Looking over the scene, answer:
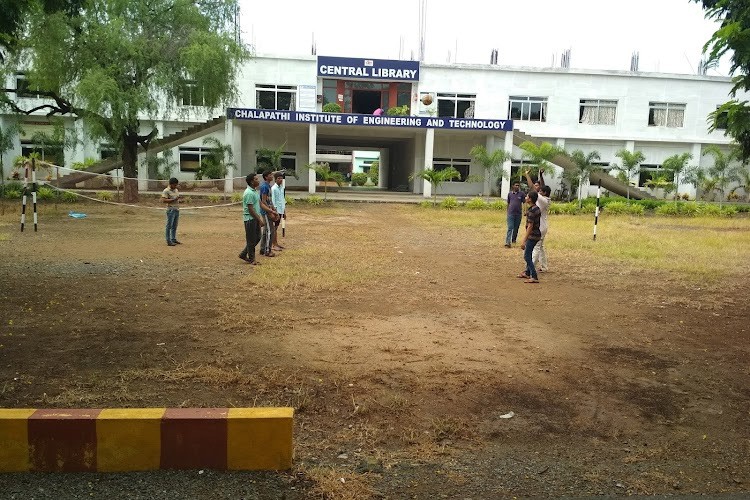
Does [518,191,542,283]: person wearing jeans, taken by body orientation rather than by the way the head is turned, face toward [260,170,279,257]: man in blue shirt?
yes

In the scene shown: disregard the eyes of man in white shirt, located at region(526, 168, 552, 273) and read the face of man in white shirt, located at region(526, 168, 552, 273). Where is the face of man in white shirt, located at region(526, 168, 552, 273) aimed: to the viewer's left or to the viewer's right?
to the viewer's left

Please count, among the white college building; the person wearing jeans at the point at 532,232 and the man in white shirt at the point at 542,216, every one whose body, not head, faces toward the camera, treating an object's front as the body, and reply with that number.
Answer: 1

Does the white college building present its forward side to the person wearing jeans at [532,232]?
yes

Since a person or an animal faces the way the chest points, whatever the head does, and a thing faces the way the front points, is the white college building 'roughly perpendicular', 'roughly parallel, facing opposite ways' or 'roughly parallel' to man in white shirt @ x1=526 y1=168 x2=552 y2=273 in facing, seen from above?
roughly perpendicular

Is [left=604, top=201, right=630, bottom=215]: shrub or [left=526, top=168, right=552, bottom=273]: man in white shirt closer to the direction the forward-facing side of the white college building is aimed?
the man in white shirt

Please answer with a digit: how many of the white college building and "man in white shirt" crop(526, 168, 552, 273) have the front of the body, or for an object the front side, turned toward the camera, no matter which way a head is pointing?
1

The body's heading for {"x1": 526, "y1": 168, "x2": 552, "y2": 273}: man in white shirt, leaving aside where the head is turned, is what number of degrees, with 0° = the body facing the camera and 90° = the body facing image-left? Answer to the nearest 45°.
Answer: approximately 90°

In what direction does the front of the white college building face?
toward the camera

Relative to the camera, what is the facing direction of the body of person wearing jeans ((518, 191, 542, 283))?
to the viewer's left

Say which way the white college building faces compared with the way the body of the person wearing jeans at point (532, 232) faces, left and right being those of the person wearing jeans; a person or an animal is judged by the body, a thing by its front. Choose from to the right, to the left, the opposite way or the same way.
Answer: to the left

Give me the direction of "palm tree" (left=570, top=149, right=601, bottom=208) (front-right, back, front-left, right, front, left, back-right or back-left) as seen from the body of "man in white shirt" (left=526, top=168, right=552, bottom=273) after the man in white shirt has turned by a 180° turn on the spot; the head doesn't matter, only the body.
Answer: left

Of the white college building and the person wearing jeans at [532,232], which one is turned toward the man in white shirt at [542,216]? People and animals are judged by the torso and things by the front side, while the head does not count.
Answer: the white college building
